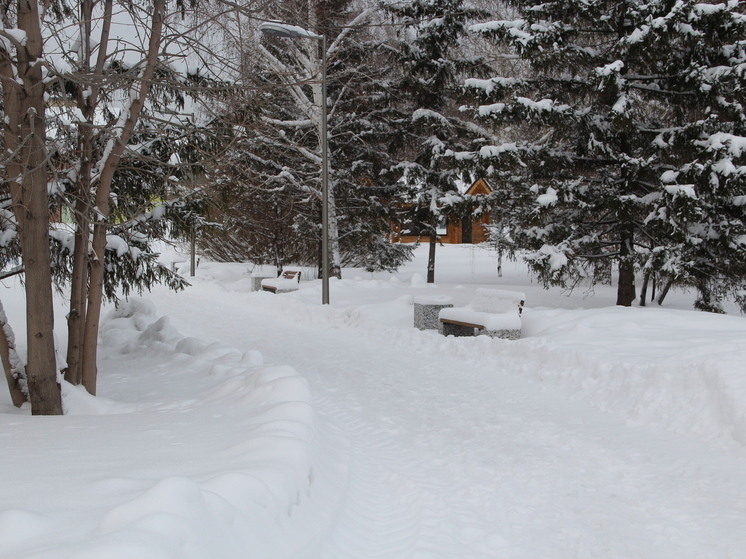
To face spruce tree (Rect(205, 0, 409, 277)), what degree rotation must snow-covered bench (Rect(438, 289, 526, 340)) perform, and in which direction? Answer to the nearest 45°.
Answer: approximately 90° to its right

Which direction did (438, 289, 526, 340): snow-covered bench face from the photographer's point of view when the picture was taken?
facing the viewer and to the left of the viewer

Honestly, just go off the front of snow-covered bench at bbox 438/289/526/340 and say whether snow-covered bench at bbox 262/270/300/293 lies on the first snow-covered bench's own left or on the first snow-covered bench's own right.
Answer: on the first snow-covered bench's own right

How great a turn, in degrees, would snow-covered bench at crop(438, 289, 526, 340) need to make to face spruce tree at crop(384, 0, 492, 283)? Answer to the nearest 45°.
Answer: approximately 135° to its right

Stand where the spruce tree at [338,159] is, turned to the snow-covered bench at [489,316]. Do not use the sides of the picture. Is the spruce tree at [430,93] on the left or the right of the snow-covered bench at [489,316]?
left
